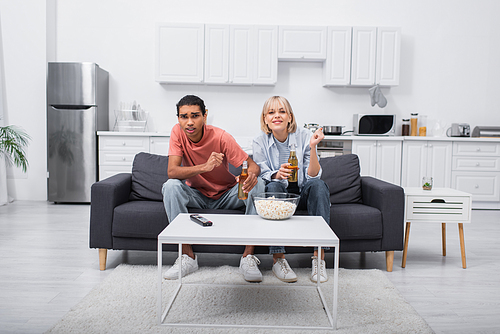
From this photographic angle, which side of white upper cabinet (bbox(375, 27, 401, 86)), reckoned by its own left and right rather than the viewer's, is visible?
front

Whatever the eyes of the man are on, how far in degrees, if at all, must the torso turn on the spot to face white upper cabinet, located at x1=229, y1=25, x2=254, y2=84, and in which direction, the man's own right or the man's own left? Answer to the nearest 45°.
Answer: approximately 180°

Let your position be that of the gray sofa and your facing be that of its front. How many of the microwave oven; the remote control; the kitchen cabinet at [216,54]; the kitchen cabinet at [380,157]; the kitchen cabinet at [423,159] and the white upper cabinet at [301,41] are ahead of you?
1

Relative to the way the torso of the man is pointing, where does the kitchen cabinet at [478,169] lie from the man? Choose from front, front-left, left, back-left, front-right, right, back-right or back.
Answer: back-left

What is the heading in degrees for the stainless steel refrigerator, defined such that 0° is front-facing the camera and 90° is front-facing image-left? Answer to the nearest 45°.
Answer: approximately 0°

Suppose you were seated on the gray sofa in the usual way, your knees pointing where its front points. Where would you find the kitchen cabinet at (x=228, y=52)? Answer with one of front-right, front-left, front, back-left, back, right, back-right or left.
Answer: back

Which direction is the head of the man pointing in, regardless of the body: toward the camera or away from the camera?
toward the camera

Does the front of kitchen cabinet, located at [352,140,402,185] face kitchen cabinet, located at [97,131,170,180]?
no

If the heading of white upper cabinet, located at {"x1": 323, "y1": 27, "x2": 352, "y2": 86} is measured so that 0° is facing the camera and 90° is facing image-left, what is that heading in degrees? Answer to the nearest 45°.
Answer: approximately 0°

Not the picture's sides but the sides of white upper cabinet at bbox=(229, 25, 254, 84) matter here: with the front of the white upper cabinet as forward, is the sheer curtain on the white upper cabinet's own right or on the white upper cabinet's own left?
on the white upper cabinet's own right

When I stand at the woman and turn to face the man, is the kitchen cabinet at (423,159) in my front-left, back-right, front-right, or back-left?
back-right

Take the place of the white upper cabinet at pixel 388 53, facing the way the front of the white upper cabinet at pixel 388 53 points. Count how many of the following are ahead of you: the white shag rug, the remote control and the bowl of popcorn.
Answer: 3

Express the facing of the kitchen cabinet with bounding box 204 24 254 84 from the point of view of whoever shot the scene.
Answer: facing the viewer

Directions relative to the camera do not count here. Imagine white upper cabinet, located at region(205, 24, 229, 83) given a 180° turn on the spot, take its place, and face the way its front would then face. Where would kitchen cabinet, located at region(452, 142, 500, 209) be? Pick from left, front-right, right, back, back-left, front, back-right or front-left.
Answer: right

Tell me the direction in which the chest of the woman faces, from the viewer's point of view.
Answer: toward the camera

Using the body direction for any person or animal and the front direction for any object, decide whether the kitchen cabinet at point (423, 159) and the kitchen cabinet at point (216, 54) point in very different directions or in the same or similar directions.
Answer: same or similar directions

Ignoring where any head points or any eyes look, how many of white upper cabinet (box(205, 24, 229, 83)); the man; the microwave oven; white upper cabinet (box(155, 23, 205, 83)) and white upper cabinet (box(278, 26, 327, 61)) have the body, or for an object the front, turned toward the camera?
5

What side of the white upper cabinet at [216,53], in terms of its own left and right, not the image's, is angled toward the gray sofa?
front

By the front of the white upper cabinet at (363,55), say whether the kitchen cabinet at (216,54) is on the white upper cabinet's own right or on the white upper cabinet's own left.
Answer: on the white upper cabinet's own right
